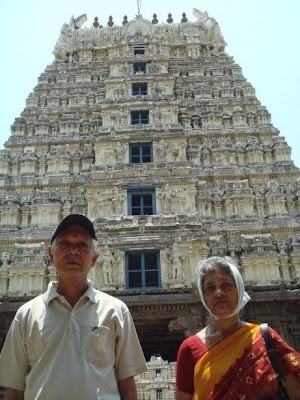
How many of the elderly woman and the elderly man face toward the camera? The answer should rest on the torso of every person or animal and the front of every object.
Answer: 2

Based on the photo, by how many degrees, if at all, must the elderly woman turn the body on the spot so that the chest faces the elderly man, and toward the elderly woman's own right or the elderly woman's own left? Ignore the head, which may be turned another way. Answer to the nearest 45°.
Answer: approximately 45° to the elderly woman's own right

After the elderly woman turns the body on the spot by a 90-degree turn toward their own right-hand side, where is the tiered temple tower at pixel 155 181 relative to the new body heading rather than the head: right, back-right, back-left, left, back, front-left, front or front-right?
right

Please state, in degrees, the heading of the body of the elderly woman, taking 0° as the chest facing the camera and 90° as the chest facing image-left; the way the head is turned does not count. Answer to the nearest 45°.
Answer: approximately 0°

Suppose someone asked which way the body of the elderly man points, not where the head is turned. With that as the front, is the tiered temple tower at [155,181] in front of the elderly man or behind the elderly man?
behind

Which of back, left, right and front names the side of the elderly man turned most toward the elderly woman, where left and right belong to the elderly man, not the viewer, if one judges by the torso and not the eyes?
left
